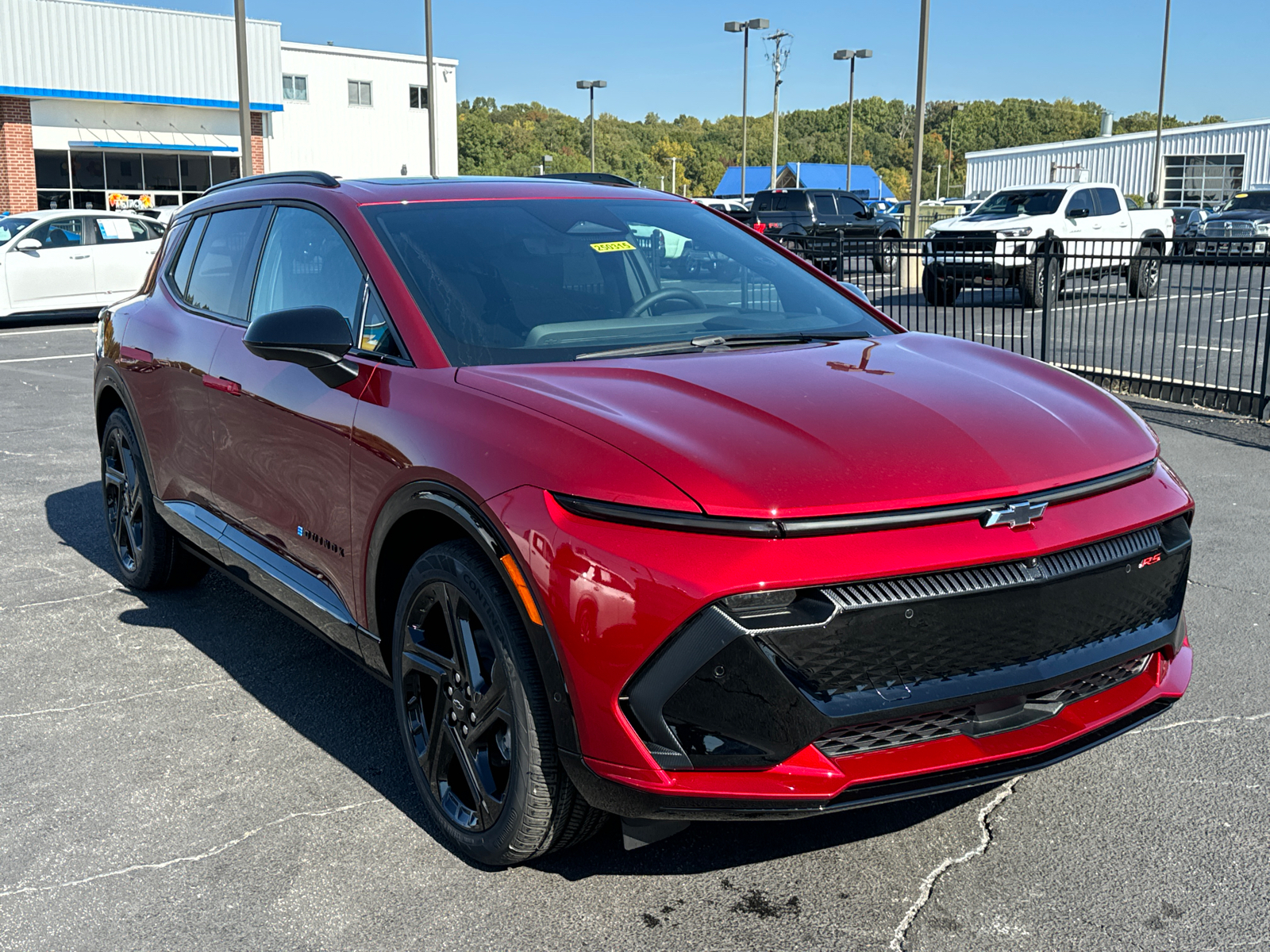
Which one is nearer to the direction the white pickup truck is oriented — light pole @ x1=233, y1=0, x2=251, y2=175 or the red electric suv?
the red electric suv

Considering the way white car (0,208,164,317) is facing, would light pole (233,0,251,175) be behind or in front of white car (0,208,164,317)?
behind

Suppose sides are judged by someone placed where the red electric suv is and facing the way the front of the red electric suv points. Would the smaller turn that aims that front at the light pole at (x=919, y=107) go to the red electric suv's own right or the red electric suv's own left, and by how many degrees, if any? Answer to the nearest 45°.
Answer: approximately 135° to the red electric suv's own left

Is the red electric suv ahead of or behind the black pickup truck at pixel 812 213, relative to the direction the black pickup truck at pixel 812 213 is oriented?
behind

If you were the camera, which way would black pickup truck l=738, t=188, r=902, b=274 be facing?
facing away from the viewer and to the right of the viewer

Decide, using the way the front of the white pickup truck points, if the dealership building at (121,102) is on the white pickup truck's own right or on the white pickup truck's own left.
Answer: on the white pickup truck's own right

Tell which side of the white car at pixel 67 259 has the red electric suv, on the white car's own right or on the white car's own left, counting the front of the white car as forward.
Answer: on the white car's own left

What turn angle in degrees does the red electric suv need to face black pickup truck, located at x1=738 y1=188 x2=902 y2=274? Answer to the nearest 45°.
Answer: approximately 135° to its left

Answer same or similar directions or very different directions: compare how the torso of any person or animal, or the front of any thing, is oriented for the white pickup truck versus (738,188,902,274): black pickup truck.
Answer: very different directions
